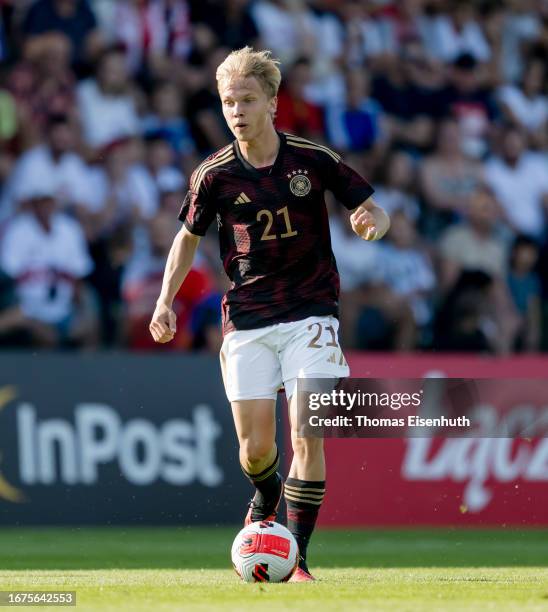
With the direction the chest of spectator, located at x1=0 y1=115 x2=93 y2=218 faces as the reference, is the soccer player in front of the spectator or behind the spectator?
in front

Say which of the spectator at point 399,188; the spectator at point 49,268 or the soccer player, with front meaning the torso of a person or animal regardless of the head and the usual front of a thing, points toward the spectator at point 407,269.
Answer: the spectator at point 399,188

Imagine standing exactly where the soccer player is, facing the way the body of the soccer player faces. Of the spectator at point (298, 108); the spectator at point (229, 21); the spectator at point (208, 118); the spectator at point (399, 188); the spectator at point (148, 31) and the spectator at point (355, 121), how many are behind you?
6

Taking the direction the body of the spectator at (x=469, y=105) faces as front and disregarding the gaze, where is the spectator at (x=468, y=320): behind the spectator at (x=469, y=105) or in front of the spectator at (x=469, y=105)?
in front

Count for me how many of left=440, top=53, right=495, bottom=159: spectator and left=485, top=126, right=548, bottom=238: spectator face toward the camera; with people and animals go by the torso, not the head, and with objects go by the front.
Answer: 2

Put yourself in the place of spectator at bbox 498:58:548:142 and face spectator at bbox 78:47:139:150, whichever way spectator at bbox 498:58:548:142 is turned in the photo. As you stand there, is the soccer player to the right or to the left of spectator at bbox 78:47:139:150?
left

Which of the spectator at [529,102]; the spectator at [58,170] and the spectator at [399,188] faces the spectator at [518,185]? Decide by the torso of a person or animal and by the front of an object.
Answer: the spectator at [529,102]

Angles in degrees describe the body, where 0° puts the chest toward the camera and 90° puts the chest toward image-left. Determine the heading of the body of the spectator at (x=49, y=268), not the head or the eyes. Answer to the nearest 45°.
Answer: approximately 0°
